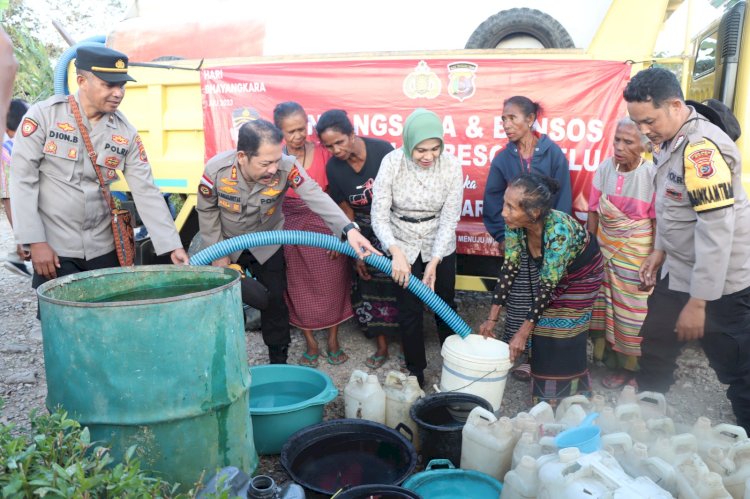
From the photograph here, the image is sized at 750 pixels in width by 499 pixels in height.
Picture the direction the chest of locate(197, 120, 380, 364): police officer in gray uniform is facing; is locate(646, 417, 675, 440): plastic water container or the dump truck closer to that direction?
the plastic water container

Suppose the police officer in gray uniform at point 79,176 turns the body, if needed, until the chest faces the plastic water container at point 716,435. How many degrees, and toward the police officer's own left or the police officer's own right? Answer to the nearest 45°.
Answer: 0° — they already face it

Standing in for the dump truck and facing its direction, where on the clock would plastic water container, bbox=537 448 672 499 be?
The plastic water container is roughly at 3 o'clock from the dump truck.

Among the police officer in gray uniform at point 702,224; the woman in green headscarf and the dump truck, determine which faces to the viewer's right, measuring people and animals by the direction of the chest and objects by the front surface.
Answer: the dump truck

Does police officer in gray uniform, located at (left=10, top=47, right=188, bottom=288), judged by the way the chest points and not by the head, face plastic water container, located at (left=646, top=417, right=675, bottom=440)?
yes

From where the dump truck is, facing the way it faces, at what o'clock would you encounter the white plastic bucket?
The white plastic bucket is roughly at 3 o'clock from the dump truck.

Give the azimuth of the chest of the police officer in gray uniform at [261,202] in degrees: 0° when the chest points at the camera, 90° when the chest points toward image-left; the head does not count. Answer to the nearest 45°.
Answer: approximately 315°

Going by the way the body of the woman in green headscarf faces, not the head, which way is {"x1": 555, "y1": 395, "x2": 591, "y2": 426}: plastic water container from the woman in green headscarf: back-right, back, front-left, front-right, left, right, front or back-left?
front-left

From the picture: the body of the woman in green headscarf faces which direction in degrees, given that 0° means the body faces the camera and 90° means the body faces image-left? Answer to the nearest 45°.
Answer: approximately 0°

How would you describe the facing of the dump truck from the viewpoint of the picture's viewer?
facing to the right of the viewer

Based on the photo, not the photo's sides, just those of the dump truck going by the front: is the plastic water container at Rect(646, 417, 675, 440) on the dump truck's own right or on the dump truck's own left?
on the dump truck's own right
